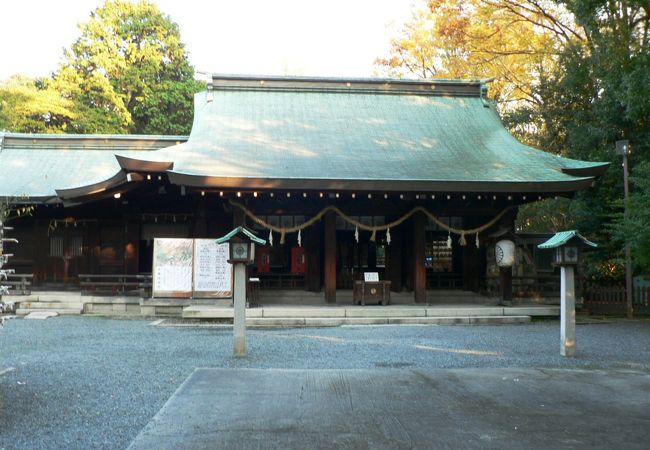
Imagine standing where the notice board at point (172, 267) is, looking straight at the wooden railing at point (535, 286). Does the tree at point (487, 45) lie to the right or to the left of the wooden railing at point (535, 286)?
left

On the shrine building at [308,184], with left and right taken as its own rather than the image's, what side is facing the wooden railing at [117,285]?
right

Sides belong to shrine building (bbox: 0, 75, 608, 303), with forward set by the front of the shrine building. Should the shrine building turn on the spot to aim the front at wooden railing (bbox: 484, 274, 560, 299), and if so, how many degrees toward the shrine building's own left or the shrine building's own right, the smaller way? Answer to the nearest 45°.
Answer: approximately 90° to the shrine building's own left

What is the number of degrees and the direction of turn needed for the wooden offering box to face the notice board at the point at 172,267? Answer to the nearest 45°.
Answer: approximately 90° to its right

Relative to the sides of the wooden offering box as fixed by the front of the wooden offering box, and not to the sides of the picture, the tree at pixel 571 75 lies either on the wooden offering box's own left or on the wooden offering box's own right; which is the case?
on the wooden offering box's own left

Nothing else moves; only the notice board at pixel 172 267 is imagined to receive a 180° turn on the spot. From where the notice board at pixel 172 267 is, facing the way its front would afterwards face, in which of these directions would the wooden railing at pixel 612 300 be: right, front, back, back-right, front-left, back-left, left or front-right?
right

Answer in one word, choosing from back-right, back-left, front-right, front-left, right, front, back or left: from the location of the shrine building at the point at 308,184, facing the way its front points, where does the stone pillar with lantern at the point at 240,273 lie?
front

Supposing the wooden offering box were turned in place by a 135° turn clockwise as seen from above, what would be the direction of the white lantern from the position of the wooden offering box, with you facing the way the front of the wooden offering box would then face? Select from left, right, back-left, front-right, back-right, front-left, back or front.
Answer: back-right

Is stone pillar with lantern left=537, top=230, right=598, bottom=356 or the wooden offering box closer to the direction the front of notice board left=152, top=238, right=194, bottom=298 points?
the stone pillar with lantern

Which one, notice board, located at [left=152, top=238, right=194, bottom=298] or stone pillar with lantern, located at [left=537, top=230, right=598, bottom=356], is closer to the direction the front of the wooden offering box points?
the stone pillar with lantern
